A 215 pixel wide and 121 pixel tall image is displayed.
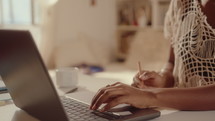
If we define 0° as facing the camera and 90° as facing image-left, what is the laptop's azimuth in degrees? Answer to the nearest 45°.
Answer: approximately 225°

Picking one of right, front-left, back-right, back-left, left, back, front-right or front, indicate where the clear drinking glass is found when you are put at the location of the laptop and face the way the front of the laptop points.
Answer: front-left
